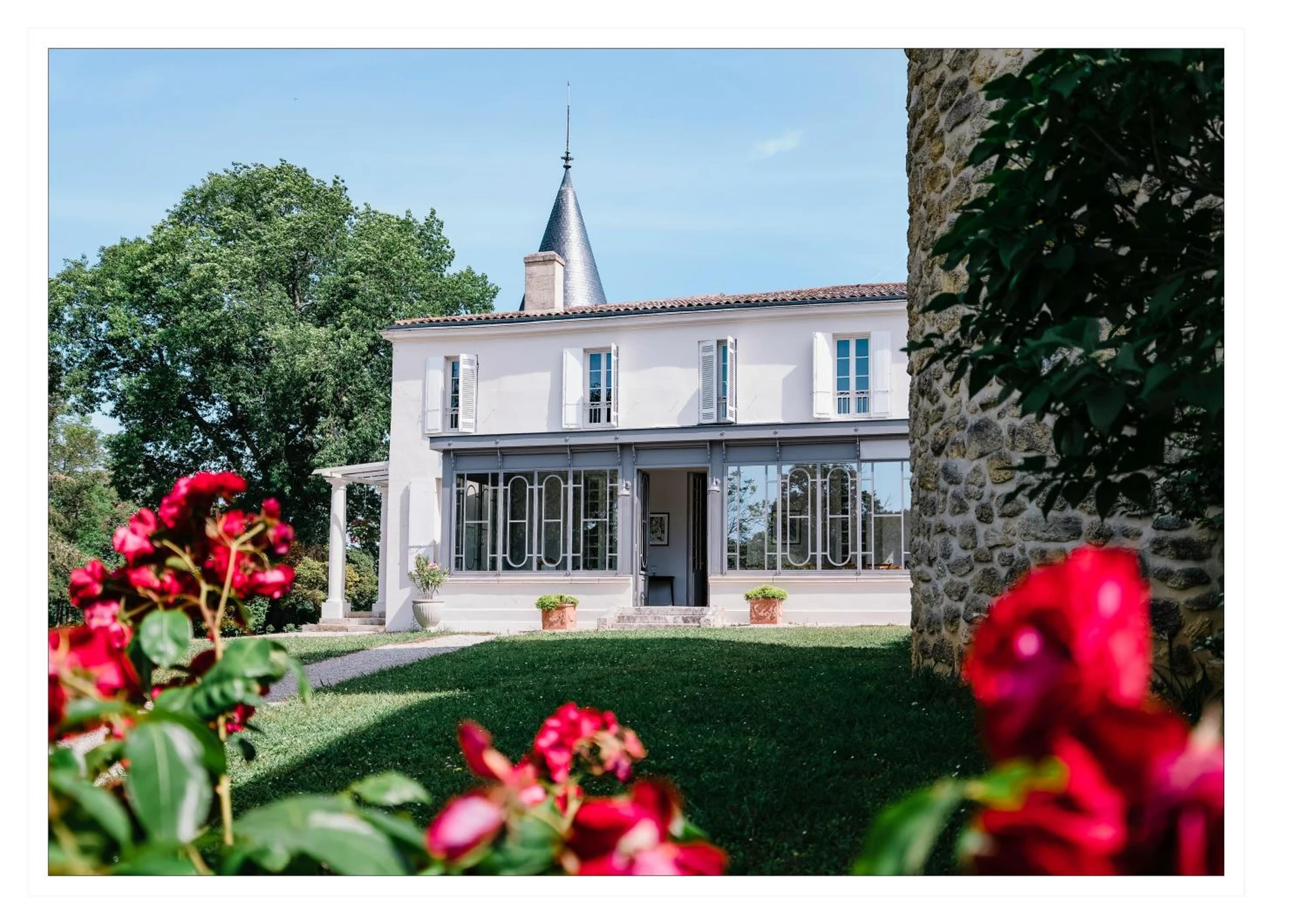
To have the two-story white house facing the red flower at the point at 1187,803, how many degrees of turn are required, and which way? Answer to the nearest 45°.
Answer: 0° — it already faces it

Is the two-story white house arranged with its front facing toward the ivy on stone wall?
yes

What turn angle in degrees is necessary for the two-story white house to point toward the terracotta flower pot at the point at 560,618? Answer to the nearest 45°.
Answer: approximately 45° to its right

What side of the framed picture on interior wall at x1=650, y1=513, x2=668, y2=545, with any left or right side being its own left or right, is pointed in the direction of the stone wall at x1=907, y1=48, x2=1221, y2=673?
front

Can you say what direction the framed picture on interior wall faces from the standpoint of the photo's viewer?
facing the viewer

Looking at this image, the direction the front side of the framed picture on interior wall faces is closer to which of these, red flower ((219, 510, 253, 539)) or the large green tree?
the red flower

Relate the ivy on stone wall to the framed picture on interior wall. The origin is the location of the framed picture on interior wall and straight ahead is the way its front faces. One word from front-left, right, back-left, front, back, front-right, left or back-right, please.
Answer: front

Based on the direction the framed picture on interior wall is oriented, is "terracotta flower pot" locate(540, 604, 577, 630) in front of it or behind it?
in front

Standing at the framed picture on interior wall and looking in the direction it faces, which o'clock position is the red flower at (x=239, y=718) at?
The red flower is roughly at 12 o'clock from the framed picture on interior wall.

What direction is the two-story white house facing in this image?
toward the camera

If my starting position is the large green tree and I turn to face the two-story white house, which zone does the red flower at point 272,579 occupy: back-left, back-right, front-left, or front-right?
front-right

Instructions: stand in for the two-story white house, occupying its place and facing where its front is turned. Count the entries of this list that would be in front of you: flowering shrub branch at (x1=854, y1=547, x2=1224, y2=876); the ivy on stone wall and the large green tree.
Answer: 2

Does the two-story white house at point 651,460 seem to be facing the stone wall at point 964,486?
yes

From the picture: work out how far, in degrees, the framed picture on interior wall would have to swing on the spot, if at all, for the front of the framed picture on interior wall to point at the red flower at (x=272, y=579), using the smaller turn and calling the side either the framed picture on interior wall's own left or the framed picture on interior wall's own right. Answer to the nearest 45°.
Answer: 0° — it already faces it

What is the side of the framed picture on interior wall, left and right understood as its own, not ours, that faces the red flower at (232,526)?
front

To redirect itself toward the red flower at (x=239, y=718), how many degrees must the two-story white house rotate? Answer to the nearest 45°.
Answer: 0° — it already faces it

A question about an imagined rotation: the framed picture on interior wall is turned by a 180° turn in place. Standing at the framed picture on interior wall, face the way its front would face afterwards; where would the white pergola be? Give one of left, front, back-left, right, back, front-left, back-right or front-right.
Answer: left
